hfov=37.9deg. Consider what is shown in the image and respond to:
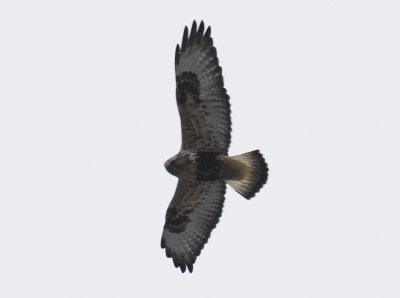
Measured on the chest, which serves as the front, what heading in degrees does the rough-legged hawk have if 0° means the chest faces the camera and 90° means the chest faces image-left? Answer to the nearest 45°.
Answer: approximately 90°
